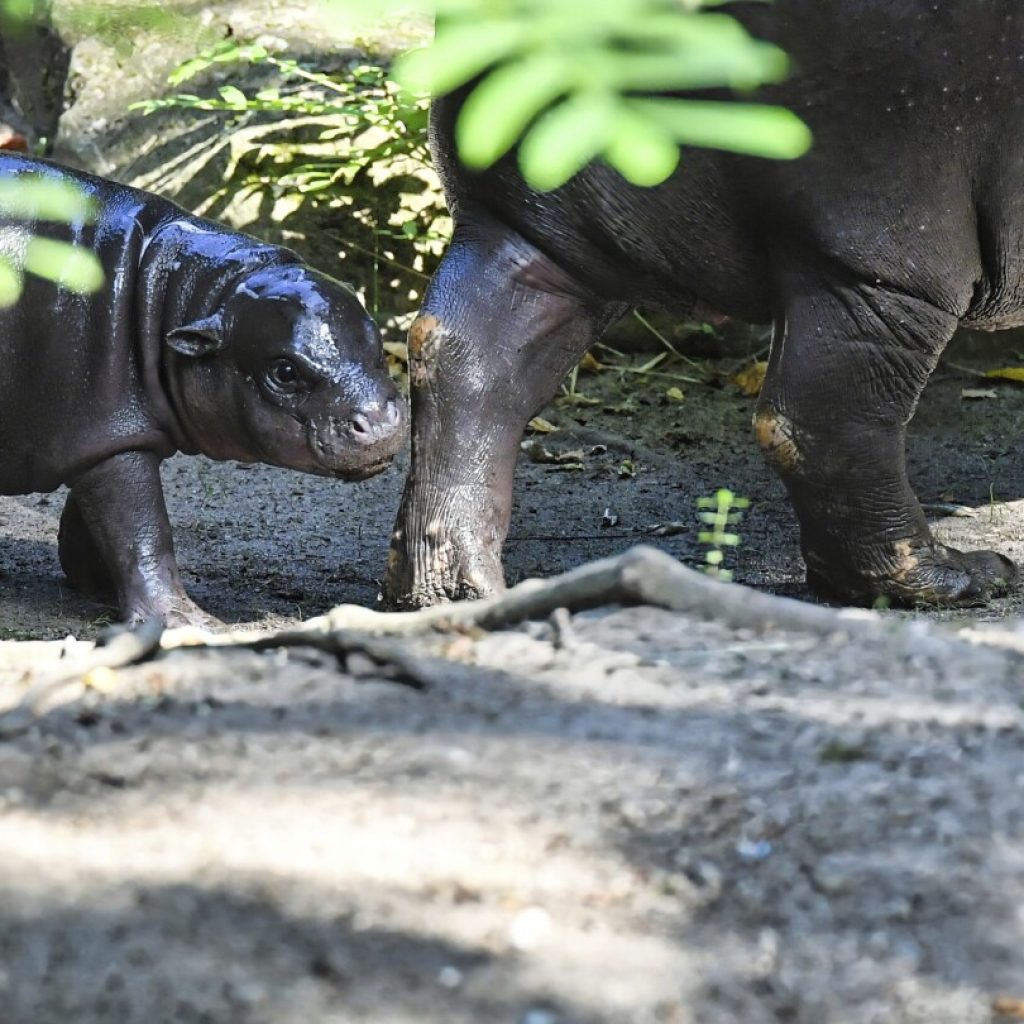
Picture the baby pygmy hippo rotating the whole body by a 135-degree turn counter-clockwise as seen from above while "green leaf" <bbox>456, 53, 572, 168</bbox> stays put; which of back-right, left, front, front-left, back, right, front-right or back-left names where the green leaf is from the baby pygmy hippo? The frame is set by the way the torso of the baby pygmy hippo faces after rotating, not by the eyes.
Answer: back-left

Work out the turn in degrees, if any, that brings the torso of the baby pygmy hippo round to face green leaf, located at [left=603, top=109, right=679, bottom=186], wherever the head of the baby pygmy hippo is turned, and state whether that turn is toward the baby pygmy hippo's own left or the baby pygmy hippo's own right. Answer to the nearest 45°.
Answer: approximately 90° to the baby pygmy hippo's own right

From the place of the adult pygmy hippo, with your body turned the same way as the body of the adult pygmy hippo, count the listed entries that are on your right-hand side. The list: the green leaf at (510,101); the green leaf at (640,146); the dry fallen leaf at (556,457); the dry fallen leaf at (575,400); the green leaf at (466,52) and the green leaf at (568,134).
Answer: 4

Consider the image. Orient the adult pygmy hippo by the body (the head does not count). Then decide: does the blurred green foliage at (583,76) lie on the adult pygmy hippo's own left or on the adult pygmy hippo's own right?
on the adult pygmy hippo's own right

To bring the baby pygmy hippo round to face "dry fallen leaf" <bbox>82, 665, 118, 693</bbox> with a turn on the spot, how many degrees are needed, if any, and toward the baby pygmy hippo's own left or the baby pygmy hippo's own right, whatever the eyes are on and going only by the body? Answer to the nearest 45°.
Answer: approximately 90° to the baby pygmy hippo's own right

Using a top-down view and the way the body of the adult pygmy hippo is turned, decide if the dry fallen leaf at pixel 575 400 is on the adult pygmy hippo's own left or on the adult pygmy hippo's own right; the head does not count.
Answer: on the adult pygmy hippo's own left

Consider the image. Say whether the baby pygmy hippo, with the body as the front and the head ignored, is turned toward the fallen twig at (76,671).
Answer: no

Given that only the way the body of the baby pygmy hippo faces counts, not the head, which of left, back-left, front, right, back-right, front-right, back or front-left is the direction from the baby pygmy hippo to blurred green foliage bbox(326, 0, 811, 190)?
right

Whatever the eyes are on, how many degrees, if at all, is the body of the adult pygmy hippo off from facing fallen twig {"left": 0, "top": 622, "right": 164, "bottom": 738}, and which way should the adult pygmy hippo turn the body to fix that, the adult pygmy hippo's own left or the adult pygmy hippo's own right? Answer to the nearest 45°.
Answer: approximately 135° to the adult pygmy hippo's own right

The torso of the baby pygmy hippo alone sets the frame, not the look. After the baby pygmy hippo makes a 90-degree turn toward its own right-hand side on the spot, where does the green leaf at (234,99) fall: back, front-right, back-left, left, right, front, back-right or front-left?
back

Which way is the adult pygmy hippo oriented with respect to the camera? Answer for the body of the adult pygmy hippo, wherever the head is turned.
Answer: to the viewer's right

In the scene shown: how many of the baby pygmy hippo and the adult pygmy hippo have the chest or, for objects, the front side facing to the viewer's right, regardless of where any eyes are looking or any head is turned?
2

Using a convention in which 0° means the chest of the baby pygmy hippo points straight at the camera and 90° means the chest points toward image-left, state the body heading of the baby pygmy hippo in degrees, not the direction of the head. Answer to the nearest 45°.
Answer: approximately 270°

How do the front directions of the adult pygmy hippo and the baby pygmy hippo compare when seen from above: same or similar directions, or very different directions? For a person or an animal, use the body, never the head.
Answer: same or similar directions
